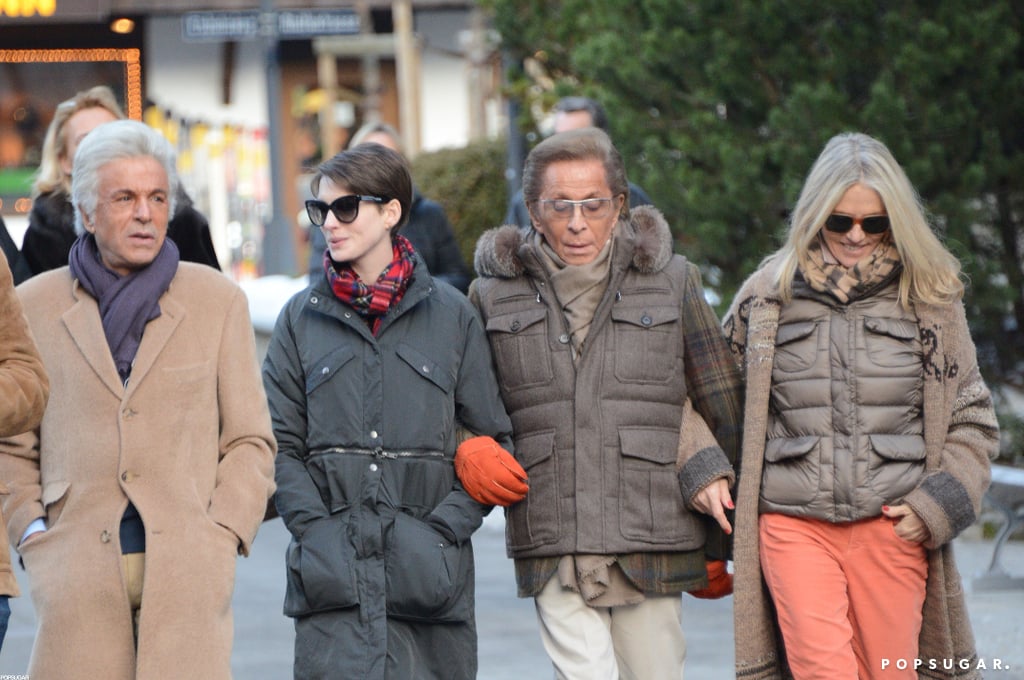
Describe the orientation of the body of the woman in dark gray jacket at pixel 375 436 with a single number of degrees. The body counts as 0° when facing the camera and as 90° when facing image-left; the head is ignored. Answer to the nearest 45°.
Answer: approximately 0°

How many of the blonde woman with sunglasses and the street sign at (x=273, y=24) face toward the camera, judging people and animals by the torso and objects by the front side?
2

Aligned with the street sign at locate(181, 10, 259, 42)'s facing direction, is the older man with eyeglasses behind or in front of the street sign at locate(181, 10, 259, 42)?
in front

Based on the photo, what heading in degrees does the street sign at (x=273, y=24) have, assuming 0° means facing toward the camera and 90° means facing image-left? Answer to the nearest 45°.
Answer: approximately 0°

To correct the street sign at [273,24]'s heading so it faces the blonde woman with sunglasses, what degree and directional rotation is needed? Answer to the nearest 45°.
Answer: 0° — it already faces them

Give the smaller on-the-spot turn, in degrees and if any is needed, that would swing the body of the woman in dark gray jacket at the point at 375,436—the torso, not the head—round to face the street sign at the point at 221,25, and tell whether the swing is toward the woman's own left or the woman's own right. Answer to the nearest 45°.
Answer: approximately 180°

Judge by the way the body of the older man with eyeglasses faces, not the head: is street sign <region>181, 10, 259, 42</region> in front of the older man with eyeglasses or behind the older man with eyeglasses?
behind

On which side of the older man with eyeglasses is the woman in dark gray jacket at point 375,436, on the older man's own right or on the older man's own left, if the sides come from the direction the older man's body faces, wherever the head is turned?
on the older man's own right

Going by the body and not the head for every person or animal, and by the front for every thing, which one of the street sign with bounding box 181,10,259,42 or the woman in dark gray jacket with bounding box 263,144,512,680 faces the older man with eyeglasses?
the street sign

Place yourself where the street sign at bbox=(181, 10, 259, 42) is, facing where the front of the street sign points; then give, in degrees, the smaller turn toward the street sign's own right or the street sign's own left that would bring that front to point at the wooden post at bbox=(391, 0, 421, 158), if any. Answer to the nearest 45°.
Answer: approximately 90° to the street sign's own left

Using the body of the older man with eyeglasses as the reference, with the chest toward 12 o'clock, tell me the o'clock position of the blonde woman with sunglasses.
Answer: The blonde woman with sunglasses is roughly at 9 o'clock from the older man with eyeglasses.
